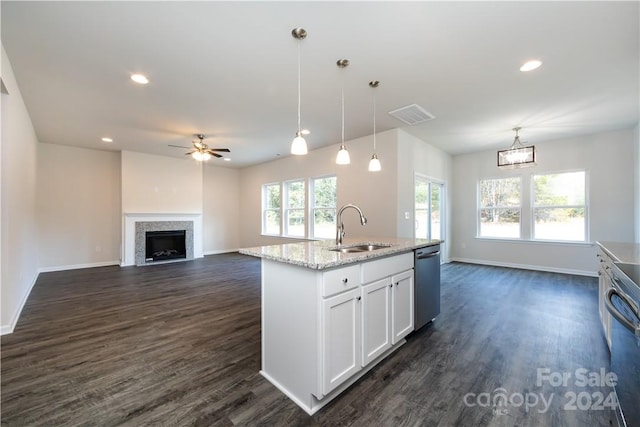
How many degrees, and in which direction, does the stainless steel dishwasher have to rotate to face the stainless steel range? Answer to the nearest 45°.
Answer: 0° — it already faces it

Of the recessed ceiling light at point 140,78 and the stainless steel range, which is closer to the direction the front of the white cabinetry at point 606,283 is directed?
the recessed ceiling light

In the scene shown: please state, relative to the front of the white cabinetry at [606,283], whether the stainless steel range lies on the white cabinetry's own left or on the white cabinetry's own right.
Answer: on the white cabinetry's own left

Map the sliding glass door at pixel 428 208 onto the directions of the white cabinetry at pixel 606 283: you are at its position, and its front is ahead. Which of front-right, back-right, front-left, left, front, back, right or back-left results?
front-right

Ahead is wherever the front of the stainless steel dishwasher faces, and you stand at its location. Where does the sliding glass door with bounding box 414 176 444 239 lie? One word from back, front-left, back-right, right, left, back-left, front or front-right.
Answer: back-left

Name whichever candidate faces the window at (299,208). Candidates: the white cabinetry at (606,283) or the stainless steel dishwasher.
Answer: the white cabinetry

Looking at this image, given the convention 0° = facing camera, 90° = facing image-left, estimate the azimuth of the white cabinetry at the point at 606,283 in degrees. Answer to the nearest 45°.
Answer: approximately 90°

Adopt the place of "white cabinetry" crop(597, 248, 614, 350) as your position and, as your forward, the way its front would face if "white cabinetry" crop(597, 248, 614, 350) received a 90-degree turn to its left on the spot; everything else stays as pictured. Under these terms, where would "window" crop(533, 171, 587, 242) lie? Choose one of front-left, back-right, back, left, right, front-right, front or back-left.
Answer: back

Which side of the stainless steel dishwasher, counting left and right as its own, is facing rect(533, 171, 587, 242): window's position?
left

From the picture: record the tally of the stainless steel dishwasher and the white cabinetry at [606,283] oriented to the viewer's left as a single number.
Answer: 1

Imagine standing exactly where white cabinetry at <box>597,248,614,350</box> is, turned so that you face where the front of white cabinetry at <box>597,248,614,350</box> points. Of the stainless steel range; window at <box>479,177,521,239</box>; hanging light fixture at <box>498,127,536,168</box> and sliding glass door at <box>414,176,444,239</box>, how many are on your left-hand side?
1

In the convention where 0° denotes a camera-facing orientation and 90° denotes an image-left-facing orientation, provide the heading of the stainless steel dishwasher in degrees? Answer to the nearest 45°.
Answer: approximately 315°

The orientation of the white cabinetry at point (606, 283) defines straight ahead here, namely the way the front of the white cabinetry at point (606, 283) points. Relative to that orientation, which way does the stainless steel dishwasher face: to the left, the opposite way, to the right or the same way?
the opposite way

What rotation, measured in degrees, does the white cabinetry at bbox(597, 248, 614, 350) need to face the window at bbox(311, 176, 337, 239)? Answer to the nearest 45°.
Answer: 0° — it already faces it
